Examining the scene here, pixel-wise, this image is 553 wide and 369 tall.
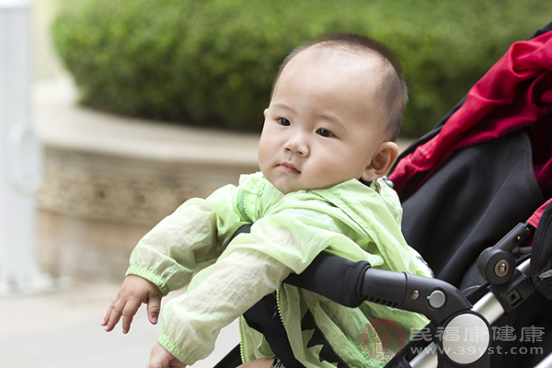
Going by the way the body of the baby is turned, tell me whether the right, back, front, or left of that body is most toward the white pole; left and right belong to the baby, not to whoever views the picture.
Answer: right

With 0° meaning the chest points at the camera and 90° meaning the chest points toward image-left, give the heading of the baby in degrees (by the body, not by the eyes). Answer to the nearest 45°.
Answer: approximately 45°

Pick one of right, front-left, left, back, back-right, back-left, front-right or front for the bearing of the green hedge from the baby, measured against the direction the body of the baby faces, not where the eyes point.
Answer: back-right
